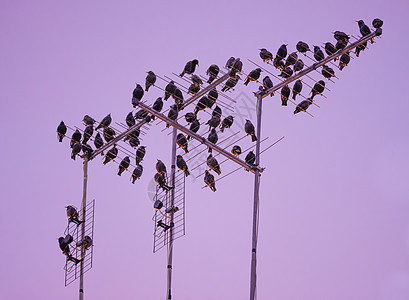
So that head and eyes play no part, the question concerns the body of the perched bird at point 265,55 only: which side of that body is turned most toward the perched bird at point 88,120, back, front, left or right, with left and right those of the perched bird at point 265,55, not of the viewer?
front

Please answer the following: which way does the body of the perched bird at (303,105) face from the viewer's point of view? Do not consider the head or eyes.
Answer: to the viewer's right

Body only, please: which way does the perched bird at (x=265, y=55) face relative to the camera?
to the viewer's left

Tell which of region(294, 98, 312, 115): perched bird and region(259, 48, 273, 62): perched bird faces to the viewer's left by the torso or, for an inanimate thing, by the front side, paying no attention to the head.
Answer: region(259, 48, 273, 62): perched bird

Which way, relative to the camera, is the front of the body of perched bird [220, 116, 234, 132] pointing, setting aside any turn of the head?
to the viewer's right

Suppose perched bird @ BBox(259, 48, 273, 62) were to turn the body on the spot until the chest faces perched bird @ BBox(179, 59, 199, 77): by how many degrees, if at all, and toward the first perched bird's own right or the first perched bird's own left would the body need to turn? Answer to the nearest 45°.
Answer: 0° — it already faces it
